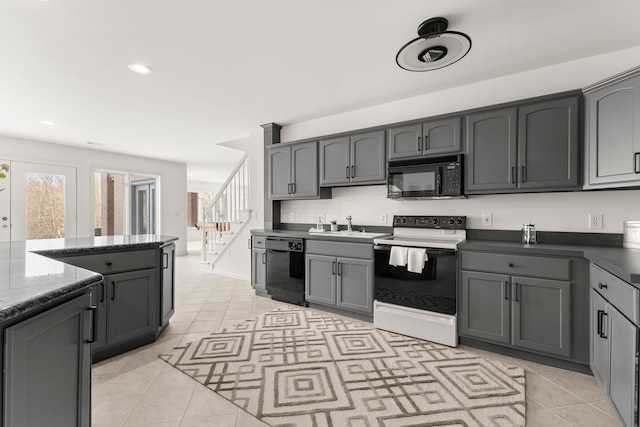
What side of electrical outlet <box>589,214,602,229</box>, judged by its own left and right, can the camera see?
front

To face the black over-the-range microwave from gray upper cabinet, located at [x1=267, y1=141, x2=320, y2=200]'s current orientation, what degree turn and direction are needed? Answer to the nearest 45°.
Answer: approximately 90° to its left

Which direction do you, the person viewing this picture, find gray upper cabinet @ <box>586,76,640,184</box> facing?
facing the viewer and to the left of the viewer

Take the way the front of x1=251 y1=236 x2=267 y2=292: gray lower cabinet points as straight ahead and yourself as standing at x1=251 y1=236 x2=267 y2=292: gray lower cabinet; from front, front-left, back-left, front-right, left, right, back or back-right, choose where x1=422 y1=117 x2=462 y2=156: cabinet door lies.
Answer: left

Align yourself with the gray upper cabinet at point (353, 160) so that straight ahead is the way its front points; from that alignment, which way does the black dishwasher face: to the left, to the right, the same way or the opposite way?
the same way

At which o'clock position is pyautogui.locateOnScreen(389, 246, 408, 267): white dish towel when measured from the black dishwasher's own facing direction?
The white dish towel is roughly at 9 o'clock from the black dishwasher.

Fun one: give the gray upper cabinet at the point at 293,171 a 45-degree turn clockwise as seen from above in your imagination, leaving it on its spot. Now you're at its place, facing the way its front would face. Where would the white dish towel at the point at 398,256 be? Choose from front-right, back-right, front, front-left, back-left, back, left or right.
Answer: back-left

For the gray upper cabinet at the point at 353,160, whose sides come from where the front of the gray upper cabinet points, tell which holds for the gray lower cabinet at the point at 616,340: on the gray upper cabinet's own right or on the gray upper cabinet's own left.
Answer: on the gray upper cabinet's own left

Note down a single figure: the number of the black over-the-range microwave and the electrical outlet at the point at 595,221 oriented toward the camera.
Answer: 2

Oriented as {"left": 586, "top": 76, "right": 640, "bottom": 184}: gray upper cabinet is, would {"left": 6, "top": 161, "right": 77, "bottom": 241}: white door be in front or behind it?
in front

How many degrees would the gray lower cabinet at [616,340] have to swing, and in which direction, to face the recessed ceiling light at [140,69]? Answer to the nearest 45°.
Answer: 0° — it already faces it

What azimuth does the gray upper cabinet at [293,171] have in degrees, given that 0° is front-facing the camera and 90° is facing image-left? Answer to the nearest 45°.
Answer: approximately 45°

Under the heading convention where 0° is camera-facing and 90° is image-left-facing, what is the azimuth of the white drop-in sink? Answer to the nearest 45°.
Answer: approximately 45°

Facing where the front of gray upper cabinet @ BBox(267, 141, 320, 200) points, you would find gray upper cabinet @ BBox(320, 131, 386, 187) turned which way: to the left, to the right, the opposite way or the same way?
the same way

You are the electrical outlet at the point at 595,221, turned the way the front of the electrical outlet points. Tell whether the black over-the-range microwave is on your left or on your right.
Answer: on your right

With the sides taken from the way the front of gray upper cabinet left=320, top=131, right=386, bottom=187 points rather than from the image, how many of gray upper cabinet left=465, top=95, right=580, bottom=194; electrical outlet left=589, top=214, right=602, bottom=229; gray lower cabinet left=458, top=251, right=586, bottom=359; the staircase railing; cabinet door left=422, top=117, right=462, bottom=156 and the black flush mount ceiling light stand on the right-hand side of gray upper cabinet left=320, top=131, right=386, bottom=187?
1

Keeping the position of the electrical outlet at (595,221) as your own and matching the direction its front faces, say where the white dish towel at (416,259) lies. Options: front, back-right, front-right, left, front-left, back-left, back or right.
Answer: front-right
